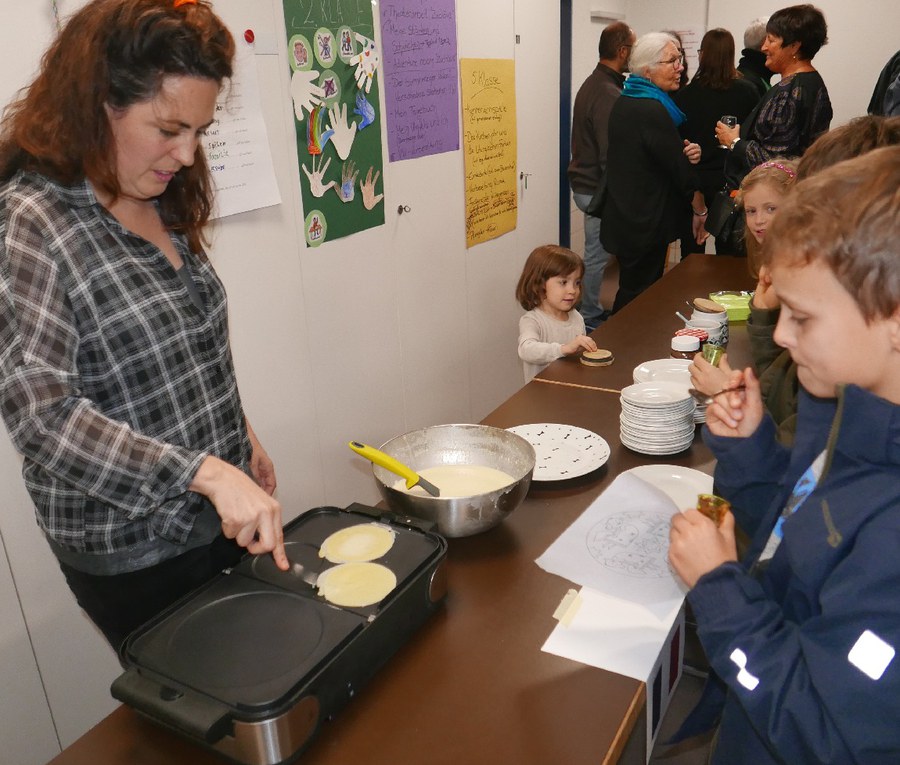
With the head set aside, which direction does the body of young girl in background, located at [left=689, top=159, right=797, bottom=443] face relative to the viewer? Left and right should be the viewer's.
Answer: facing the viewer and to the left of the viewer

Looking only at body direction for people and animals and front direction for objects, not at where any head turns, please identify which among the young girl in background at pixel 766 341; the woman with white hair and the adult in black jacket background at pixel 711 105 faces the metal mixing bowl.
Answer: the young girl in background

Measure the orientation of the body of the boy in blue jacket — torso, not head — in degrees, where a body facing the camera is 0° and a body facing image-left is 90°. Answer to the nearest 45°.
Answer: approximately 90°

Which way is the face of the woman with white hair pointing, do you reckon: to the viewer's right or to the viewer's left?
to the viewer's right

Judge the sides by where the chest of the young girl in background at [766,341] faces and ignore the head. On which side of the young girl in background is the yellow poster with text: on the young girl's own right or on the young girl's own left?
on the young girl's own right

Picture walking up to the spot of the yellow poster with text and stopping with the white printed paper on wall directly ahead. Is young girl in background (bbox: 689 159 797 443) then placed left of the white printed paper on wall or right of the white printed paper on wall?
left

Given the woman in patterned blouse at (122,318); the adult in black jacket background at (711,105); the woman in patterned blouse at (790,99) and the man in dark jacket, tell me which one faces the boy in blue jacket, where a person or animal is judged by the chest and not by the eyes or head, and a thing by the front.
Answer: the woman in patterned blouse at (122,318)

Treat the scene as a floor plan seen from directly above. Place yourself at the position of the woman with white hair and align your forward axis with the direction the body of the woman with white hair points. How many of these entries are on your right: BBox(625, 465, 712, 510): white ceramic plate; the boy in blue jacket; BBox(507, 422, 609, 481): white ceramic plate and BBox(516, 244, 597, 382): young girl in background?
4

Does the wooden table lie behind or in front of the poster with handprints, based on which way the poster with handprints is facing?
in front

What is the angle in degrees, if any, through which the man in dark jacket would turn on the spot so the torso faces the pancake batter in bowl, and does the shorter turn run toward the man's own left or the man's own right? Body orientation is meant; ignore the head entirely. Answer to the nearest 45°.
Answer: approximately 135° to the man's own right

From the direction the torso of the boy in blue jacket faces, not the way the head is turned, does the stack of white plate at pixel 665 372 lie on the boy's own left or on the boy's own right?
on the boy's own right

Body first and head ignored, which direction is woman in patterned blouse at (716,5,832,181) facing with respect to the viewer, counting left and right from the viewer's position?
facing to the left of the viewer

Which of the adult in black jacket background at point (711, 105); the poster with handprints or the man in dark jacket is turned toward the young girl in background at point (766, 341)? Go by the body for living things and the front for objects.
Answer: the poster with handprints

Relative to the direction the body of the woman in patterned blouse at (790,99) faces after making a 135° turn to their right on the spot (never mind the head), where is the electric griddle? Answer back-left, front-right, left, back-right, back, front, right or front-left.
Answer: back-right

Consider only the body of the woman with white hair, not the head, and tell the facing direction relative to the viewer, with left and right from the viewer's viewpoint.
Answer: facing to the right of the viewer

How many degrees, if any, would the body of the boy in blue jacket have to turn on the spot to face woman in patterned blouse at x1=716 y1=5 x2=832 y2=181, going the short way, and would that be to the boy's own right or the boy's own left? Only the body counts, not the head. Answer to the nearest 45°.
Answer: approximately 90° to the boy's own right

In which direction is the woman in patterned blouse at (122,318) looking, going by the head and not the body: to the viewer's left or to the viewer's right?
to the viewer's right

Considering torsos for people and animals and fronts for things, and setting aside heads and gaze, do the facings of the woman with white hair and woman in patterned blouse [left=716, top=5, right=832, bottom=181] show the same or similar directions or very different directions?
very different directions

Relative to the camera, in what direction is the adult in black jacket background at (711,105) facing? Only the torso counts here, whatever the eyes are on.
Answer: away from the camera

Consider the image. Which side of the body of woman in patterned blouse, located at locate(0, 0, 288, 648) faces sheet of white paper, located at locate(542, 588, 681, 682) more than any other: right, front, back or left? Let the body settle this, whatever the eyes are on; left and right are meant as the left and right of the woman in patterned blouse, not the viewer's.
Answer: front
